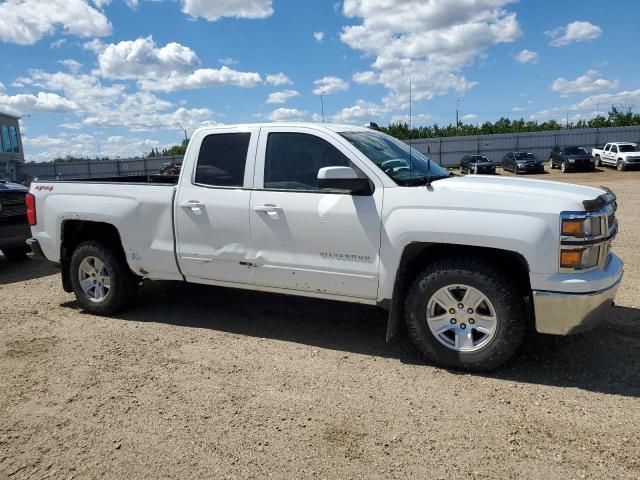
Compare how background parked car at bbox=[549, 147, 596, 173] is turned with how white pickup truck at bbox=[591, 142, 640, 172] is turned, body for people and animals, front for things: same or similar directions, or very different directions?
same or similar directions

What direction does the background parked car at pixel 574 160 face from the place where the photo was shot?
facing the viewer and to the right of the viewer

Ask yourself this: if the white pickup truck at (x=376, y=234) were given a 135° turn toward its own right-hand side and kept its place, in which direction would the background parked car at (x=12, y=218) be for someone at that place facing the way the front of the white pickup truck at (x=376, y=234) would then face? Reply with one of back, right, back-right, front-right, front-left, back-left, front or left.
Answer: front-right

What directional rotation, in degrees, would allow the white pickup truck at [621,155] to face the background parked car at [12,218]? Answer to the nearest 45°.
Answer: approximately 45° to its right

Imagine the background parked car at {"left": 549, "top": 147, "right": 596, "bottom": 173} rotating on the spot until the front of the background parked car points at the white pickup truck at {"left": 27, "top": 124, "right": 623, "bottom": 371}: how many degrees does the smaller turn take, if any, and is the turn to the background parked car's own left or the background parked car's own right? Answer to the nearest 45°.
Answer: approximately 45° to the background parked car's own right

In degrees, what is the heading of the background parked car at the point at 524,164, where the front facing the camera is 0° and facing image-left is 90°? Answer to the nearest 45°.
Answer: approximately 315°

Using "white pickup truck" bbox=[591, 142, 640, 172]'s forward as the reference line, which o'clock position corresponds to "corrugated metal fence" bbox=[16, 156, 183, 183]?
The corrugated metal fence is roughly at 4 o'clock from the white pickup truck.

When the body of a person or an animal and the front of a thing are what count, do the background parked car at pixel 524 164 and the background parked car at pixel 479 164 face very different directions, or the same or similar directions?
same or similar directions

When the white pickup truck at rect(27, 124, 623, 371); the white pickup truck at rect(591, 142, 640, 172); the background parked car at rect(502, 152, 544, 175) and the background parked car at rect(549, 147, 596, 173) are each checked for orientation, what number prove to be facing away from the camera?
0

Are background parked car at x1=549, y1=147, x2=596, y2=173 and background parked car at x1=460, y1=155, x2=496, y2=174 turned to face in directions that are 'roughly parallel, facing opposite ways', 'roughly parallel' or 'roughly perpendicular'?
roughly parallel

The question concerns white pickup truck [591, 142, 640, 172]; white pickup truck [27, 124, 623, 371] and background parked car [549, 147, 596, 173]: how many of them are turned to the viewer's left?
0

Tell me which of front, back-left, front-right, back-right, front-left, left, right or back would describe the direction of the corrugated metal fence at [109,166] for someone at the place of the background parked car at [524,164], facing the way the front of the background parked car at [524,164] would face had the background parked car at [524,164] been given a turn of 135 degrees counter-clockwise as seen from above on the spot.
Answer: left

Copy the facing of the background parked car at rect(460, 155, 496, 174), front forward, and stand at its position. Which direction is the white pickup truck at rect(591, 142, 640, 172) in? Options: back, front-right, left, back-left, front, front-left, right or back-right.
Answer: front-left

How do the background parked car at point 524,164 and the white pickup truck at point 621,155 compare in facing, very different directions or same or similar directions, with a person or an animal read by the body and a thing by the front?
same or similar directions

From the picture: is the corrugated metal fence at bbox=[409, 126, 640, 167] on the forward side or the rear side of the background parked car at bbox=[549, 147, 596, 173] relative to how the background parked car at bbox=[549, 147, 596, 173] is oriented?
on the rear side

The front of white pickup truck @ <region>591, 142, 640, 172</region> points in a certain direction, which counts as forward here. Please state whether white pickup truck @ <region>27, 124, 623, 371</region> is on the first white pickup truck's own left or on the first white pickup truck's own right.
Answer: on the first white pickup truck's own right
